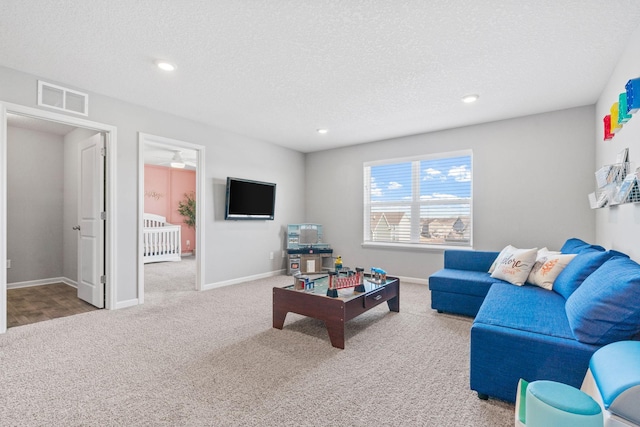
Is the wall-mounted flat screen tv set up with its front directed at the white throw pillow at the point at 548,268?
yes

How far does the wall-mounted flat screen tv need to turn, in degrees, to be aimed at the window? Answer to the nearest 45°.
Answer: approximately 45° to its left

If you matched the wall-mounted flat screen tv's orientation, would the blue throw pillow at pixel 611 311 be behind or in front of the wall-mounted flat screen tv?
in front

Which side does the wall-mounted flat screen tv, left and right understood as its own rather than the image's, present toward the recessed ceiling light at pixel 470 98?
front

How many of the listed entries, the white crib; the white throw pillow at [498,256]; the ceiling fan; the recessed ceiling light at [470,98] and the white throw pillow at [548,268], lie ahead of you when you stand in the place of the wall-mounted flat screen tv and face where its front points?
3

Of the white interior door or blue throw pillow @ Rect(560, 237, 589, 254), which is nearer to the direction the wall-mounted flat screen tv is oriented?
the blue throw pillow

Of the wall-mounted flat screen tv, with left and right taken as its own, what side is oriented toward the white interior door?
right

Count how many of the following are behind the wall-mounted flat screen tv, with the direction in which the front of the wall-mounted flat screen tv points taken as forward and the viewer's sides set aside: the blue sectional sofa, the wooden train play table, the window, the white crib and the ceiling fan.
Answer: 2

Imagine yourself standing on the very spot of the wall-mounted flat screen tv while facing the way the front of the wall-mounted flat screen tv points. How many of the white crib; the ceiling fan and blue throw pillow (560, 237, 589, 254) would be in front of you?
1

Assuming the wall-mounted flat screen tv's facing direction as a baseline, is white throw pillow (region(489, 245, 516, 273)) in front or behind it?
in front

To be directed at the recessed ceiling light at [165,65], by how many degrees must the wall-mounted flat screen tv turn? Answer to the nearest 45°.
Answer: approximately 45° to its right

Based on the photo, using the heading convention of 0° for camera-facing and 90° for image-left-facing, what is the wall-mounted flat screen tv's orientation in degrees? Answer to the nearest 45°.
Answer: approximately 315°

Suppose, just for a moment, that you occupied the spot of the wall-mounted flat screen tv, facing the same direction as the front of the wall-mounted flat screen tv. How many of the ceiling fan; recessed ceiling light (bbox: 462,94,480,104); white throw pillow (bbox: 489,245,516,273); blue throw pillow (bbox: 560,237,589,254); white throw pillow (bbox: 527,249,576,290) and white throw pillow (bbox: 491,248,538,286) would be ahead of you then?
5

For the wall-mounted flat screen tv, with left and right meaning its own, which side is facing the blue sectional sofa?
front

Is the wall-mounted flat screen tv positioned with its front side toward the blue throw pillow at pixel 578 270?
yes

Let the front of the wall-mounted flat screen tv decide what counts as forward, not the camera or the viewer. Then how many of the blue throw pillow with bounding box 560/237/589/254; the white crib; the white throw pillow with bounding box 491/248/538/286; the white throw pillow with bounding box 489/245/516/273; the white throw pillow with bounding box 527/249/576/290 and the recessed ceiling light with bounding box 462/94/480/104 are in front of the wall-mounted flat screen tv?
5

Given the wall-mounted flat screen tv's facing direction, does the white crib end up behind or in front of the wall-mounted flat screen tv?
behind
